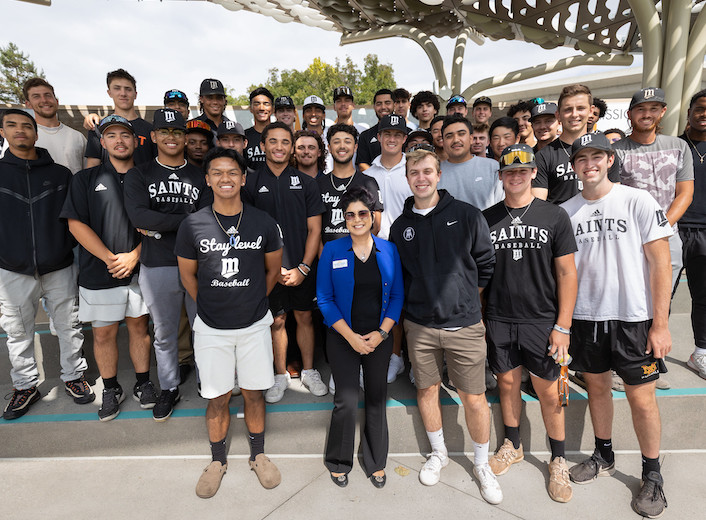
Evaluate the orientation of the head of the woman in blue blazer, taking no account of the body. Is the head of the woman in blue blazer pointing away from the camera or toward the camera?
toward the camera

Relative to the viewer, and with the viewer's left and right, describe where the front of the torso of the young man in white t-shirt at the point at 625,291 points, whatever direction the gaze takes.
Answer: facing the viewer and to the left of the viewer

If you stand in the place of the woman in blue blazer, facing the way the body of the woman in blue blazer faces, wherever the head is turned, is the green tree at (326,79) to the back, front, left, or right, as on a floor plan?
back

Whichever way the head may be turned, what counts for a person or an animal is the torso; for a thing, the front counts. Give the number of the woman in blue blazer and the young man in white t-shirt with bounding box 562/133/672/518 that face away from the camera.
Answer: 0

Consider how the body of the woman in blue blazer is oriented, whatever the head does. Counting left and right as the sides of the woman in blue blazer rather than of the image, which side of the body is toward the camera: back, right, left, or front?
front

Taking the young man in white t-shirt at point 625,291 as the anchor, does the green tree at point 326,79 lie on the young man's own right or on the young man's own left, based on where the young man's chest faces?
on the young man's own right

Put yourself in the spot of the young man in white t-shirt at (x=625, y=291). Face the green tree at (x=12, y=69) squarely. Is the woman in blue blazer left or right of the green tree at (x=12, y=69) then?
left

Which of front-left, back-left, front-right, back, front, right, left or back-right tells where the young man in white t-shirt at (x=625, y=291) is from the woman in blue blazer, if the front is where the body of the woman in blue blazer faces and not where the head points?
left

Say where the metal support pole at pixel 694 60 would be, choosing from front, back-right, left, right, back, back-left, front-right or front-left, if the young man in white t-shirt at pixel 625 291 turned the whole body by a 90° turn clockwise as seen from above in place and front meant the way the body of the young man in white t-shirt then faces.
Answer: front-right

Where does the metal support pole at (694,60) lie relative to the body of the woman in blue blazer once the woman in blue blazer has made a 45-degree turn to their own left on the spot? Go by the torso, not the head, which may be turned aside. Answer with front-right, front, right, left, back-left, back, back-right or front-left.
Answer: left

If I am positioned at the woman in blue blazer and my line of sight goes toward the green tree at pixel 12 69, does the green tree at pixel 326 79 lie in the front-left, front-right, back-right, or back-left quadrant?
front-right
